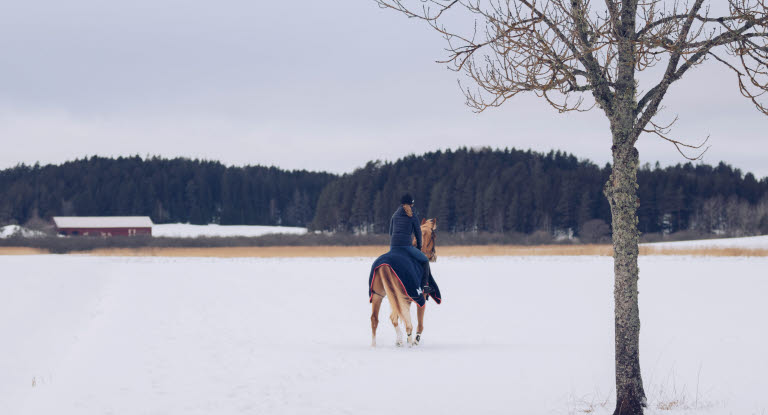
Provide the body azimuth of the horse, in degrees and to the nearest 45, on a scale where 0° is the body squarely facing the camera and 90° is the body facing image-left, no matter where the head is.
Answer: approximately 225°

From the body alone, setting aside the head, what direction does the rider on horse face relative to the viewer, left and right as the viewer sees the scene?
facing away from the viewer and to the right of the viewer
